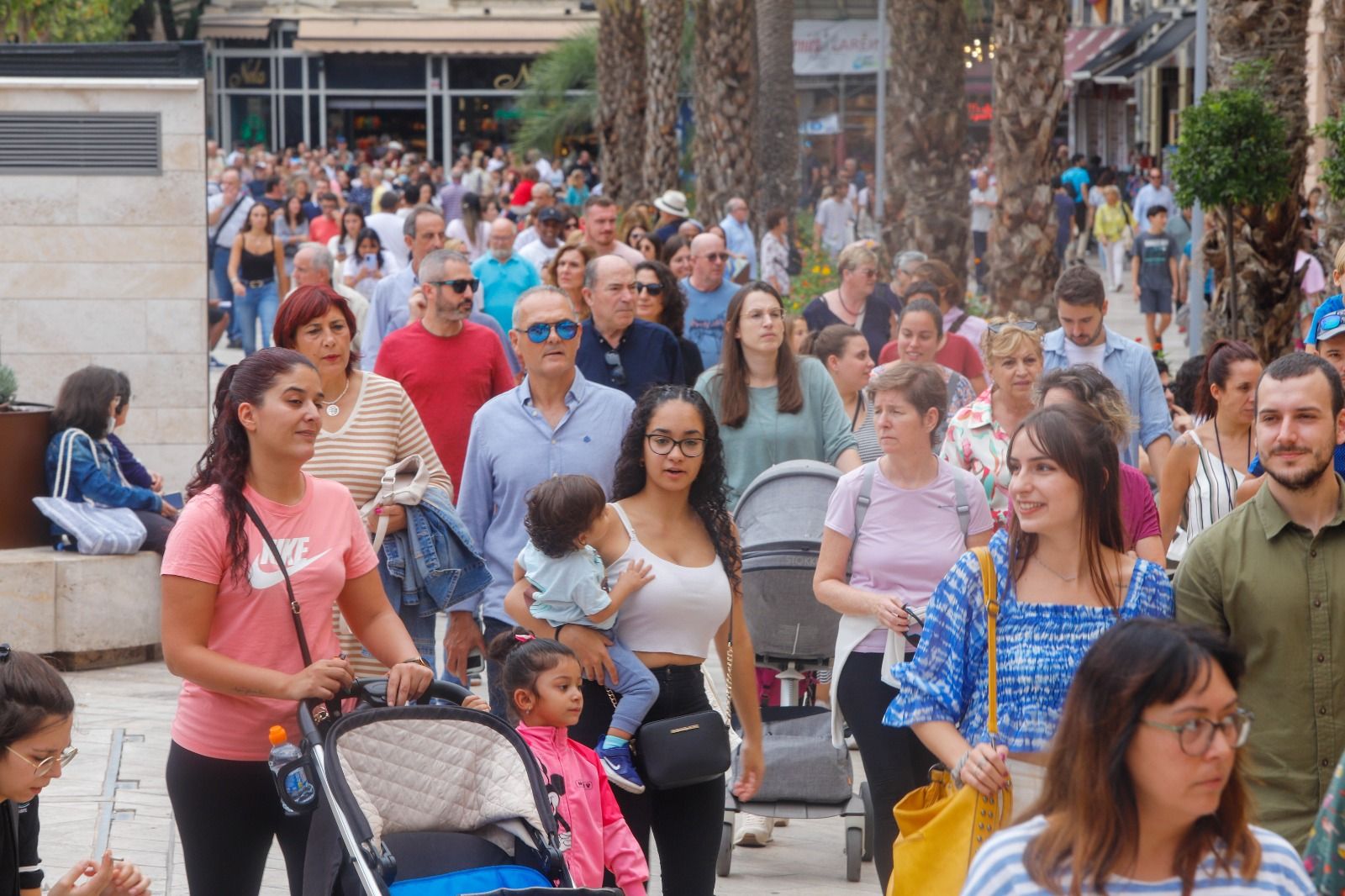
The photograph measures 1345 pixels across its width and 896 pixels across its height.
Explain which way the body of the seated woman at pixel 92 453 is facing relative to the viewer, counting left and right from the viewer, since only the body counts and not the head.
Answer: facing to the right of the viewer

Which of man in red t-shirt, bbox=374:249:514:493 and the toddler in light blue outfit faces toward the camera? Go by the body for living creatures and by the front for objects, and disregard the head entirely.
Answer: the man in red t-shirt

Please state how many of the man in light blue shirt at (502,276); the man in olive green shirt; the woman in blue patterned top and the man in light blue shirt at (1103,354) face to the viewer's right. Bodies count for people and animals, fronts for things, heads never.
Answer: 0

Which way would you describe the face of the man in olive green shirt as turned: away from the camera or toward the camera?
toward the camera

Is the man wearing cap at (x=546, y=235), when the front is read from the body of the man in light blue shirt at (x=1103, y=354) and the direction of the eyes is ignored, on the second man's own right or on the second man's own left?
on the second man's own right

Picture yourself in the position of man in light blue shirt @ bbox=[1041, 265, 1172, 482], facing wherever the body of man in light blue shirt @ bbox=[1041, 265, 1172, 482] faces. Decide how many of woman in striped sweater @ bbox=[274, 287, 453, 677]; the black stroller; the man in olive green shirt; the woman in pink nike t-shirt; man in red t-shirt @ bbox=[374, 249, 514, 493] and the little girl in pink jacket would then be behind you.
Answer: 0

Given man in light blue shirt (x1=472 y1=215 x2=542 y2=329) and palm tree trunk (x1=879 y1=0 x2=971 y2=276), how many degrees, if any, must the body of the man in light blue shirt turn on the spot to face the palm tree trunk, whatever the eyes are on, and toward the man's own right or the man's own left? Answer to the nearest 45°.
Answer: approximately 135° to the man's own left

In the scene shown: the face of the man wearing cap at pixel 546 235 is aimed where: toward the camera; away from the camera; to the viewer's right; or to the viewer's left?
toward the camera

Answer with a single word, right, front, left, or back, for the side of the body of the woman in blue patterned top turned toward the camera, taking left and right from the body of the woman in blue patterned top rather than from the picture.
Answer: front

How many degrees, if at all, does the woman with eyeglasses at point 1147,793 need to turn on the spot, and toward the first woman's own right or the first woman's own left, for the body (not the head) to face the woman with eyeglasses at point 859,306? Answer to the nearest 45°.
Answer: approximately 135° to the first woman's own left

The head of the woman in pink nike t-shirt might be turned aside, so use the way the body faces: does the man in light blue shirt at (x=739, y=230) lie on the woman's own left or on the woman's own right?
on the woman's own left

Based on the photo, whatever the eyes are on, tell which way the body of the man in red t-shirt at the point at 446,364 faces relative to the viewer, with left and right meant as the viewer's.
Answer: facing the viewer

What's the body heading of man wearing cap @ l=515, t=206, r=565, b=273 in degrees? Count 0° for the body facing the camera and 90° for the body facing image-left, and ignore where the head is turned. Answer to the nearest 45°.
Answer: approximately 315°

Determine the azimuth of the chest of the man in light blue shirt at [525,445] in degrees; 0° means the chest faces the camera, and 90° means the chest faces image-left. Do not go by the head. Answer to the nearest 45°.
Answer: approximately 0°

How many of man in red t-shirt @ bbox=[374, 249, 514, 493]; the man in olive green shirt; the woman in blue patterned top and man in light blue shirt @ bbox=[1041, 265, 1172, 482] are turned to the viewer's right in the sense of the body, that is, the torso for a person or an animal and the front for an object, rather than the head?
0

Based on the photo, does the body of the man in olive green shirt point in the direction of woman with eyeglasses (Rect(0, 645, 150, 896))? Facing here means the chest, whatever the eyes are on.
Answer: no

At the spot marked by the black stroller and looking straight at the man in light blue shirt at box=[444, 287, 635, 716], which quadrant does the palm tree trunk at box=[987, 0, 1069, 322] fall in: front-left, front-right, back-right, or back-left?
front-right

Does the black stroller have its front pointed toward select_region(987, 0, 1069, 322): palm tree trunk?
no

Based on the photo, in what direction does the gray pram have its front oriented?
toward the camera

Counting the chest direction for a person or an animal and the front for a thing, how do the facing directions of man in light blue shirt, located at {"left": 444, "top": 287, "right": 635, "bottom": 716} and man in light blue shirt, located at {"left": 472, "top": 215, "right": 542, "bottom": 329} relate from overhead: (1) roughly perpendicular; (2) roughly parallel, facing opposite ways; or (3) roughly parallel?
roughly parallel

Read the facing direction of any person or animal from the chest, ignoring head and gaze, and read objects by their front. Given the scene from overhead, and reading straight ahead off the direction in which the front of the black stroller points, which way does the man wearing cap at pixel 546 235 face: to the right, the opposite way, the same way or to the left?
the same way

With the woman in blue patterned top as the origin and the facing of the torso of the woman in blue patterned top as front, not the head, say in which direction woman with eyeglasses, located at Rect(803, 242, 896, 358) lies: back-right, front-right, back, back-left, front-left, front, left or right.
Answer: back

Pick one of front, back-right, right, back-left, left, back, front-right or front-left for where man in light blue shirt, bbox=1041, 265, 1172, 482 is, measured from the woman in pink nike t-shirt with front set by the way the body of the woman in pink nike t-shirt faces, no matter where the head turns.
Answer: left

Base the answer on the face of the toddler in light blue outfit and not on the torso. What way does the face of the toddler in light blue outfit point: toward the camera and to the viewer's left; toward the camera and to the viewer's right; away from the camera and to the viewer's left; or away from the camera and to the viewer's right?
away from the camera and to the viewer's right
